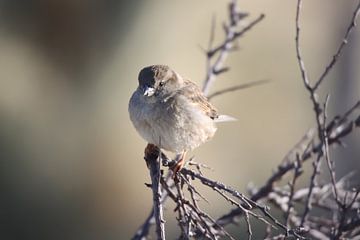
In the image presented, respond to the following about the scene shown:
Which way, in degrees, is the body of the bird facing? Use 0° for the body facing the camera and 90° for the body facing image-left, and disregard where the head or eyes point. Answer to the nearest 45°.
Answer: approximately 45°
